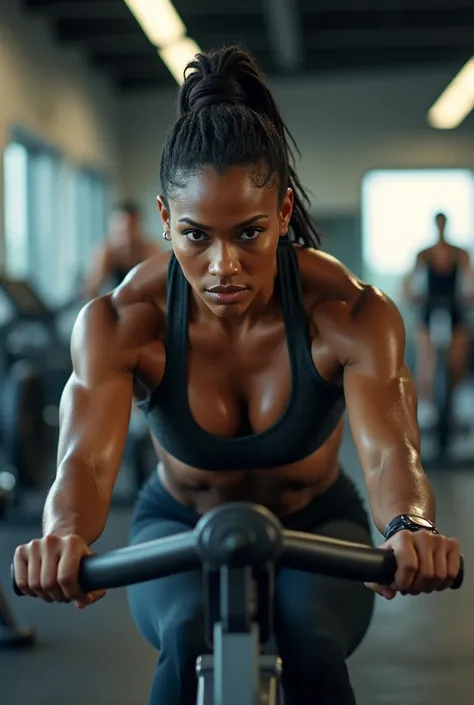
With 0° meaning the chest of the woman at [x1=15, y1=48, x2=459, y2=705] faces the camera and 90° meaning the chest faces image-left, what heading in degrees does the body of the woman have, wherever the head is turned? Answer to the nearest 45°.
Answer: approximately 0°

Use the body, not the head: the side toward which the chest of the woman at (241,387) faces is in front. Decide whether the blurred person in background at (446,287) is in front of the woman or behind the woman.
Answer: behind

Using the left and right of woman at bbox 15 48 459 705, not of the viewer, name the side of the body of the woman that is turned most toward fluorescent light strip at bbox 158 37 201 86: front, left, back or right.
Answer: back

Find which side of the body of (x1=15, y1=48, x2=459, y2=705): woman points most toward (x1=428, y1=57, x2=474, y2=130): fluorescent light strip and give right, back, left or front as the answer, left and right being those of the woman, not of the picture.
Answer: back

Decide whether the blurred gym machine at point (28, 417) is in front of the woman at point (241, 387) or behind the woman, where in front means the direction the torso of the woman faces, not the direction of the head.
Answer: behind

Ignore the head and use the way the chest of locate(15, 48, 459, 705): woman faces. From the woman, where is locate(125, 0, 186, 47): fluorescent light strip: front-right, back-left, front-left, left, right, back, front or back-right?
back

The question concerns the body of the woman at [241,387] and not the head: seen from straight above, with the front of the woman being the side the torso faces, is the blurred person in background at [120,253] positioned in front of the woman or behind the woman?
behind
